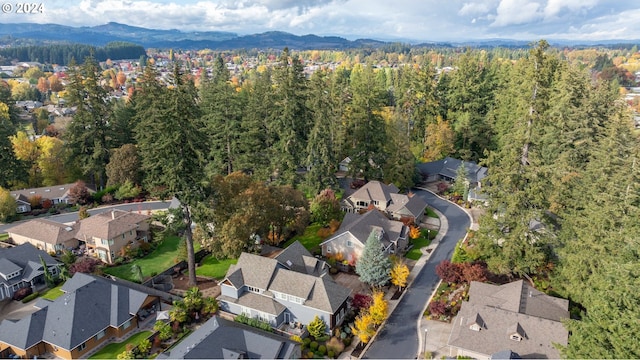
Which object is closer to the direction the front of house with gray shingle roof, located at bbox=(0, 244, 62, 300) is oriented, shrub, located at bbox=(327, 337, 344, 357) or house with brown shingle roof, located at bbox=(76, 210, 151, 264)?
the shrub

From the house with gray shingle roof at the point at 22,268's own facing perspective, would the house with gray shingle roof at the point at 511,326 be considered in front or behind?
in front
